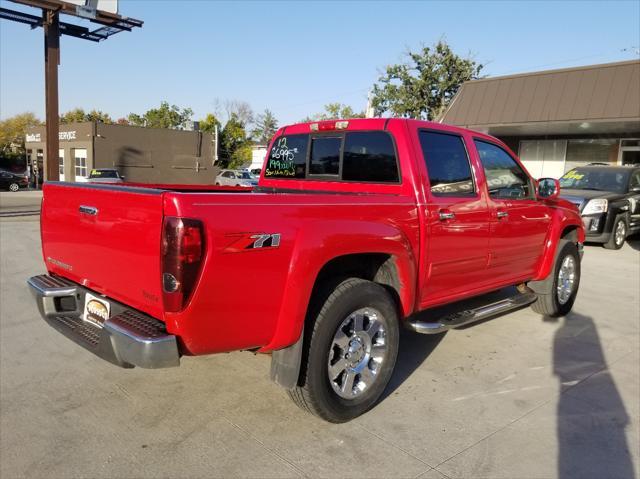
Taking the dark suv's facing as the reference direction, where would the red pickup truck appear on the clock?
The red pickup truck is roughly at 11 o'clock from the dark suv.

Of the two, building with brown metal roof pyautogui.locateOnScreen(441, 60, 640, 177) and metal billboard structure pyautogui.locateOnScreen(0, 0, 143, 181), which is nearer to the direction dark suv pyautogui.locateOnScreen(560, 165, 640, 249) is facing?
the metal billboard structure

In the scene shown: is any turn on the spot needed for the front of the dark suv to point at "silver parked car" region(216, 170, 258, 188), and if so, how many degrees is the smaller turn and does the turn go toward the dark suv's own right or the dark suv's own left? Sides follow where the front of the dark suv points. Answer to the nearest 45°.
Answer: approximately 90° to the dark suv's own right

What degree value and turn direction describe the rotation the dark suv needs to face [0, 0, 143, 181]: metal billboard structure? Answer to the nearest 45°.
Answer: approximately 45° to its right

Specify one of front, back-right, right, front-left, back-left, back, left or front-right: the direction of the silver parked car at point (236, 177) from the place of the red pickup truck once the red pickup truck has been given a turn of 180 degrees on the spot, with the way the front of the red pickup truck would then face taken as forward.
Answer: back-right

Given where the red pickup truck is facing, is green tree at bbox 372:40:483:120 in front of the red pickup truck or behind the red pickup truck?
in front

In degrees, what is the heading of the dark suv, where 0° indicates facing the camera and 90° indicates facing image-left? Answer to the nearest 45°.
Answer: approximately 45°

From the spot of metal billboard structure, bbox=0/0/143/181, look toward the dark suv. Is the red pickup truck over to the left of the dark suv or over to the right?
right

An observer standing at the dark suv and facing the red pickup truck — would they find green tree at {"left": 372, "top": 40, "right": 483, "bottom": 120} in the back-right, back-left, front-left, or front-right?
back-right

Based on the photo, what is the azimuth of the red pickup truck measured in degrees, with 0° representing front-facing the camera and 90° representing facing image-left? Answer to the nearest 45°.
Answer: approximately 225°

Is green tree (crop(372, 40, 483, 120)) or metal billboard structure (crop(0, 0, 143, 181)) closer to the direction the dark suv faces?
the metal billboard structure

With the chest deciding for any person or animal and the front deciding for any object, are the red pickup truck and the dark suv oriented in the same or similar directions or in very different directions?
very different directions

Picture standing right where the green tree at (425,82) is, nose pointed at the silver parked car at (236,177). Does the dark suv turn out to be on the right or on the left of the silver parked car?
left

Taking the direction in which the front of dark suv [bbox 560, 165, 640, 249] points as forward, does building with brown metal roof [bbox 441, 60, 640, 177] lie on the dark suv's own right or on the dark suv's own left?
on the dark suv's own right

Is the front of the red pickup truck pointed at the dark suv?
yes
